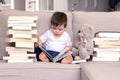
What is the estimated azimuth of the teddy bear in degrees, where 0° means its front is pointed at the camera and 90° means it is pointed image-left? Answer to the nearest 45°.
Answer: approximately 90°

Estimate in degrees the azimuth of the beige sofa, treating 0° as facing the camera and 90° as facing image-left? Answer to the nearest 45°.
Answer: approximately 0°
